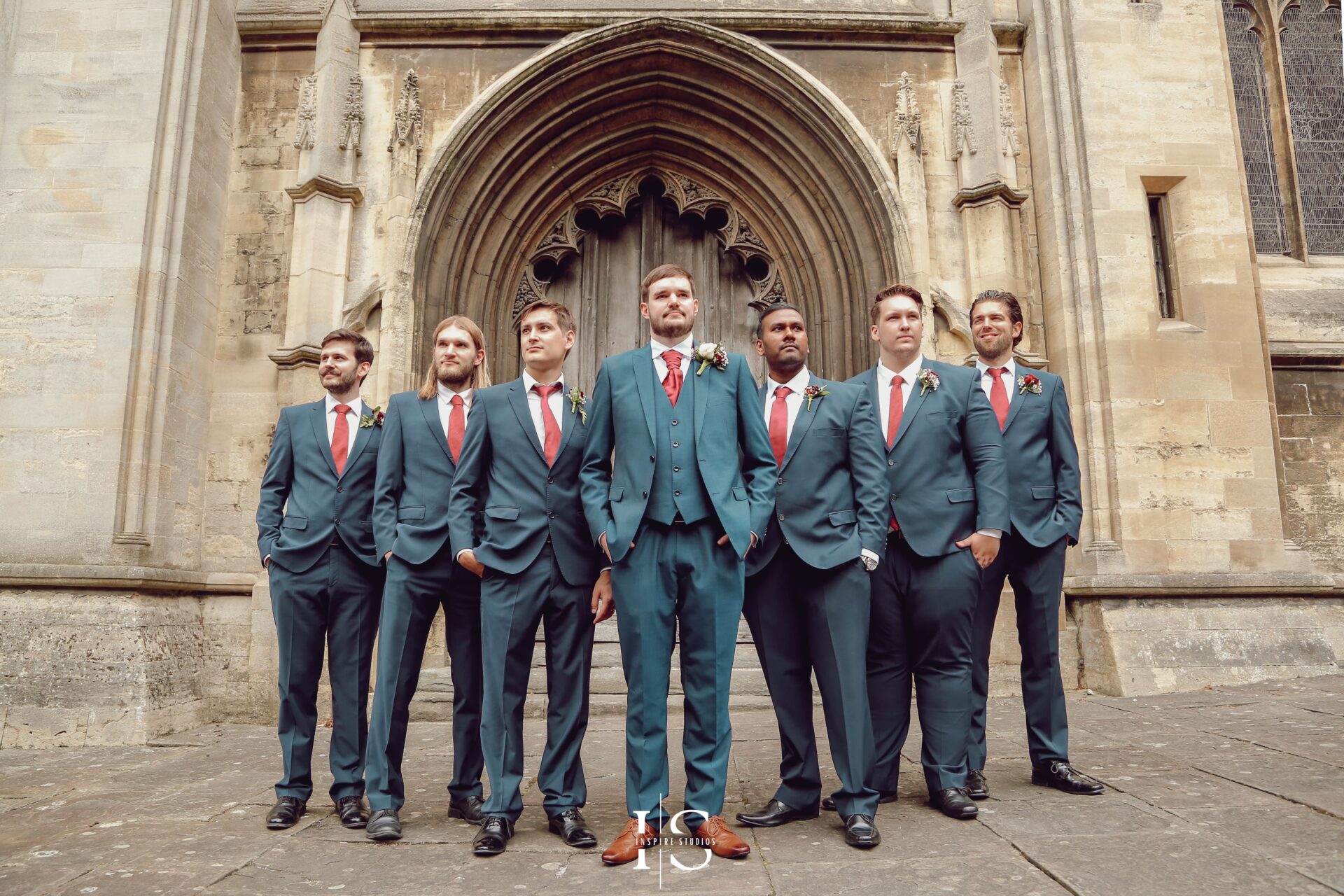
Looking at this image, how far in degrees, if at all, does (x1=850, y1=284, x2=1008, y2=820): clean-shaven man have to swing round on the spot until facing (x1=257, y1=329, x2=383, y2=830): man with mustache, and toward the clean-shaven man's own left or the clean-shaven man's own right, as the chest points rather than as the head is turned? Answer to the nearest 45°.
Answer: approximately 45° to the clean-shaven man's own right

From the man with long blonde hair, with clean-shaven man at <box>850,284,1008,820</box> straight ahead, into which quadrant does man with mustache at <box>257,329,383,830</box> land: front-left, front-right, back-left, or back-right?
back-left

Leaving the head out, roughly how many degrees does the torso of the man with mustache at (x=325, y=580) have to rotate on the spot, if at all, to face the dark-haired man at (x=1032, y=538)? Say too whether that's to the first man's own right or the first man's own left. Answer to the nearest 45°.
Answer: approximately 90° to the first man's own left

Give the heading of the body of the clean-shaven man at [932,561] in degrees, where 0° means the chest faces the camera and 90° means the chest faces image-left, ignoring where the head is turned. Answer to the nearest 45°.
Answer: approximately 45°

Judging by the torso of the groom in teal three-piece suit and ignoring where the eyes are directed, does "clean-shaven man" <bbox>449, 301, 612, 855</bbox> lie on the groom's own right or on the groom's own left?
on the groom's own right

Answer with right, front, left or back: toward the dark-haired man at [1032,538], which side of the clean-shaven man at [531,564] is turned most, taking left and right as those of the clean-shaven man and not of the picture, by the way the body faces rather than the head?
left

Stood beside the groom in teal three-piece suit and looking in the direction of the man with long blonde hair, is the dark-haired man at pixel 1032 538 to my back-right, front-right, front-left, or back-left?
back-right

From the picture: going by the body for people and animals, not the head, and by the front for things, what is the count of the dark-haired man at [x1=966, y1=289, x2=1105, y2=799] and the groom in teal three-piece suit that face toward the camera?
2

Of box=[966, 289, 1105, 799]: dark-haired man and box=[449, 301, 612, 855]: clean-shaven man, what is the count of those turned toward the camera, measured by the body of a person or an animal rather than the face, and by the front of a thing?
2

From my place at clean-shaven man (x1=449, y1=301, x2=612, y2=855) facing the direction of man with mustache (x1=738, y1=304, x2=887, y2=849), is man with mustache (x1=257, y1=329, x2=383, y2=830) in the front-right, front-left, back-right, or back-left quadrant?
back-left
